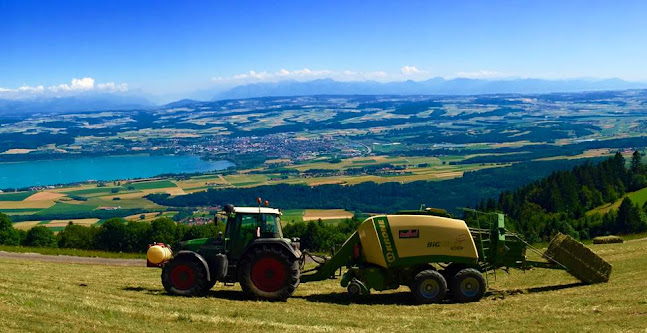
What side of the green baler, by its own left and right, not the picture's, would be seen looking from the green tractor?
front

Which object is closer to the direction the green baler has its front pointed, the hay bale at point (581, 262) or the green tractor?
the green tractor

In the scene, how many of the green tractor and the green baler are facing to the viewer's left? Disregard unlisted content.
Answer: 2

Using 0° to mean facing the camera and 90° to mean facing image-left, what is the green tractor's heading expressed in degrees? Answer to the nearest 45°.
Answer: approximately 90°

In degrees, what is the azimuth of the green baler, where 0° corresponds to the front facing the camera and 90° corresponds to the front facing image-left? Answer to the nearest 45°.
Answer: approximately 90°

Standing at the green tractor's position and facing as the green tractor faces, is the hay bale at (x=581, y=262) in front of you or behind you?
behind

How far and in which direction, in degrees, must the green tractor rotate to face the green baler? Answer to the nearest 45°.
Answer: approximately 180°
